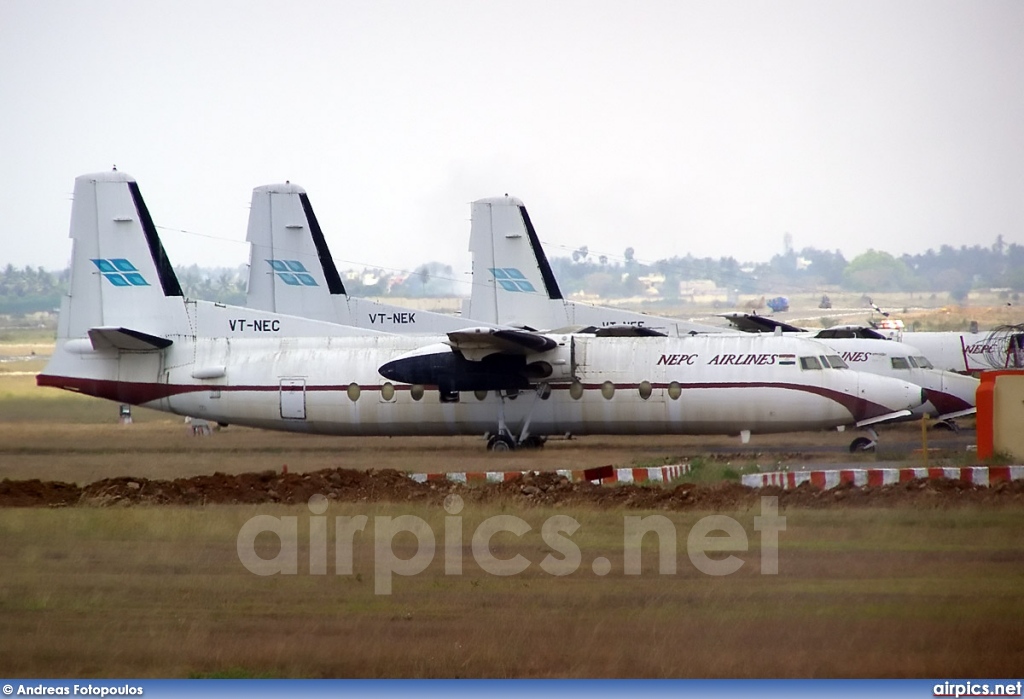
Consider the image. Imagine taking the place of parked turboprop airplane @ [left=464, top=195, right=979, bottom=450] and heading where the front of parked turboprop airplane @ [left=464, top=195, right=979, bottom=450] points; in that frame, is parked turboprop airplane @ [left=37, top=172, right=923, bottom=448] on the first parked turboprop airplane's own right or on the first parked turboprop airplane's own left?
on the first parked turboprop airplane's own right

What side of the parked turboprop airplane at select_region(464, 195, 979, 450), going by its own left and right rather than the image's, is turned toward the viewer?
right

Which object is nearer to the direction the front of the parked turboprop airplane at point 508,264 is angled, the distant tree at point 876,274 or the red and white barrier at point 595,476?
the distant tree

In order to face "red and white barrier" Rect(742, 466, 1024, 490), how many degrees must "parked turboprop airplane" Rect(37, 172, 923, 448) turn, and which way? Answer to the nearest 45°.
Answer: approximately 45° to its right

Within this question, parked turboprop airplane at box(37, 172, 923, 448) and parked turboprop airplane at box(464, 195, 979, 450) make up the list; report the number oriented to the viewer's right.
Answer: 2

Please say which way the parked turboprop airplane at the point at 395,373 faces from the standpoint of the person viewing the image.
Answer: facing to the right of the viewer

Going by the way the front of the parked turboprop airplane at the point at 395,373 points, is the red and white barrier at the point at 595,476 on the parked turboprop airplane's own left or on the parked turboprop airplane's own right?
on the parked turboprop airplane's own right

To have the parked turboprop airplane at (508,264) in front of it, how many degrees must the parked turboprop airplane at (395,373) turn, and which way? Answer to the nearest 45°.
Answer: approximately 90° to its left

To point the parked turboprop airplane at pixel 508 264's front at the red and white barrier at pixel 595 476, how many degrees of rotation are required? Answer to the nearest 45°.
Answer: approximately 90° to its right
